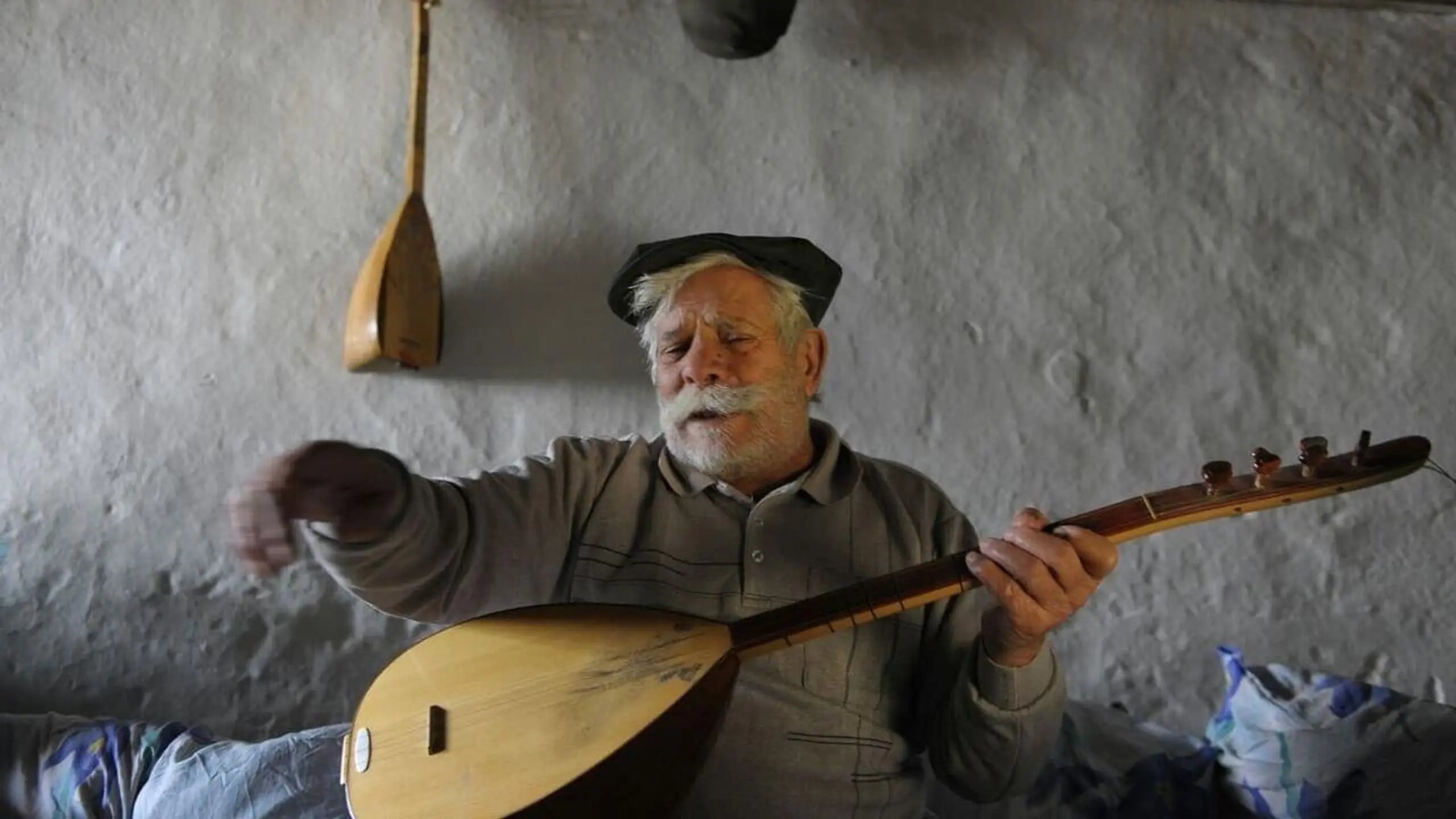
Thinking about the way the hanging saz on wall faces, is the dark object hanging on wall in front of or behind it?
in front

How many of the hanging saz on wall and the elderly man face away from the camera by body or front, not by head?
0

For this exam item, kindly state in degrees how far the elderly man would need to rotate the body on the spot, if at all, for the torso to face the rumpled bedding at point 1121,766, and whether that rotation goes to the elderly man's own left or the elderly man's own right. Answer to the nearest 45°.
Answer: approximately 90° to the elderly man's own left

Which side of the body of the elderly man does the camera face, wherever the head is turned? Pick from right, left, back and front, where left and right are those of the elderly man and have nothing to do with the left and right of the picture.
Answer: front

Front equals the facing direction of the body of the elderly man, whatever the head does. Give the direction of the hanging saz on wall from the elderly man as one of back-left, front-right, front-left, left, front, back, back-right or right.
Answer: back-right

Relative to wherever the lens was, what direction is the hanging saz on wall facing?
facing the viewer and to the right of the viewer

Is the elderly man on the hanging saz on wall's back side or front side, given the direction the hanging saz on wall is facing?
on the front side
